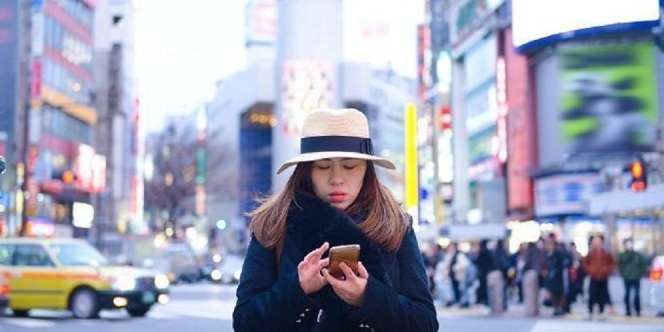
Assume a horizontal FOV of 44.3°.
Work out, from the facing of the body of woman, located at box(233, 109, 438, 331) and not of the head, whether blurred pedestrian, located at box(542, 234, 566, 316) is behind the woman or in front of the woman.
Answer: behind

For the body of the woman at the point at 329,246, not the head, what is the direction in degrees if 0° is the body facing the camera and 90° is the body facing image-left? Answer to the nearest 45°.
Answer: approximately 0°

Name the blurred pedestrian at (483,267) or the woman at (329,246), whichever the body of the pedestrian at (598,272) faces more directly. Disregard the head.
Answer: the woman

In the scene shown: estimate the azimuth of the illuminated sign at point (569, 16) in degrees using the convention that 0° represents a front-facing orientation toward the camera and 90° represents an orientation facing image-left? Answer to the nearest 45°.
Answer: approximately 45°

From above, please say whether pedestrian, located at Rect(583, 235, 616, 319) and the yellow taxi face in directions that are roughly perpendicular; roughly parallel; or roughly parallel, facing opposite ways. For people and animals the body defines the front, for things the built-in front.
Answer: roughly perpendicular

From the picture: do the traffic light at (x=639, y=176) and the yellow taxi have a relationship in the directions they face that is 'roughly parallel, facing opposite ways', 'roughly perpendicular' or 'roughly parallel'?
roughly perpendicular

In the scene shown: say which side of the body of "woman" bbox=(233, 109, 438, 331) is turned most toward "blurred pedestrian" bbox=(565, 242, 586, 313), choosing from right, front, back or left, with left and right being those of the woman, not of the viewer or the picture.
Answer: back

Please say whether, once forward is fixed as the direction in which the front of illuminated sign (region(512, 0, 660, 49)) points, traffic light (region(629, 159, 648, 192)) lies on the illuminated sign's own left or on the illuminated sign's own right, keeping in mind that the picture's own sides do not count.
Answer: on the illuminated sign's own left

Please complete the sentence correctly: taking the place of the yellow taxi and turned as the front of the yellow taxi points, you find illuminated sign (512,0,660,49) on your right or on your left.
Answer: on your left

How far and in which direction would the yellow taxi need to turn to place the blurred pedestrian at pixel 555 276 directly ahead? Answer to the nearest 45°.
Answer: approximately 45° to its left
